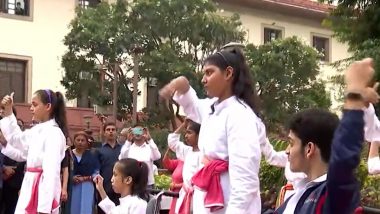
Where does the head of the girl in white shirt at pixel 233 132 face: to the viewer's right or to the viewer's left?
to the viewer's left

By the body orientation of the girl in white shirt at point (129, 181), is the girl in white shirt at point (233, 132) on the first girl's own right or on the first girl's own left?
on the first girl's own left

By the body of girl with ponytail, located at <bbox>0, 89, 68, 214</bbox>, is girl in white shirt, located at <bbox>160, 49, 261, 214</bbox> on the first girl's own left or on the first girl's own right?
on the first girl's own left
